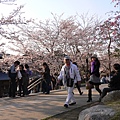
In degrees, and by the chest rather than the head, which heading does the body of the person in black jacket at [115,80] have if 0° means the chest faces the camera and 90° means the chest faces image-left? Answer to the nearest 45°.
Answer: approximately 90°

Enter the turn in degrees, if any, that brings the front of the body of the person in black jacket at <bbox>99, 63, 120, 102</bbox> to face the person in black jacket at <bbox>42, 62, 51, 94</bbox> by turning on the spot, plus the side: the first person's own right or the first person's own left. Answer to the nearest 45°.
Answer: approximately 45° to the first person's own right
